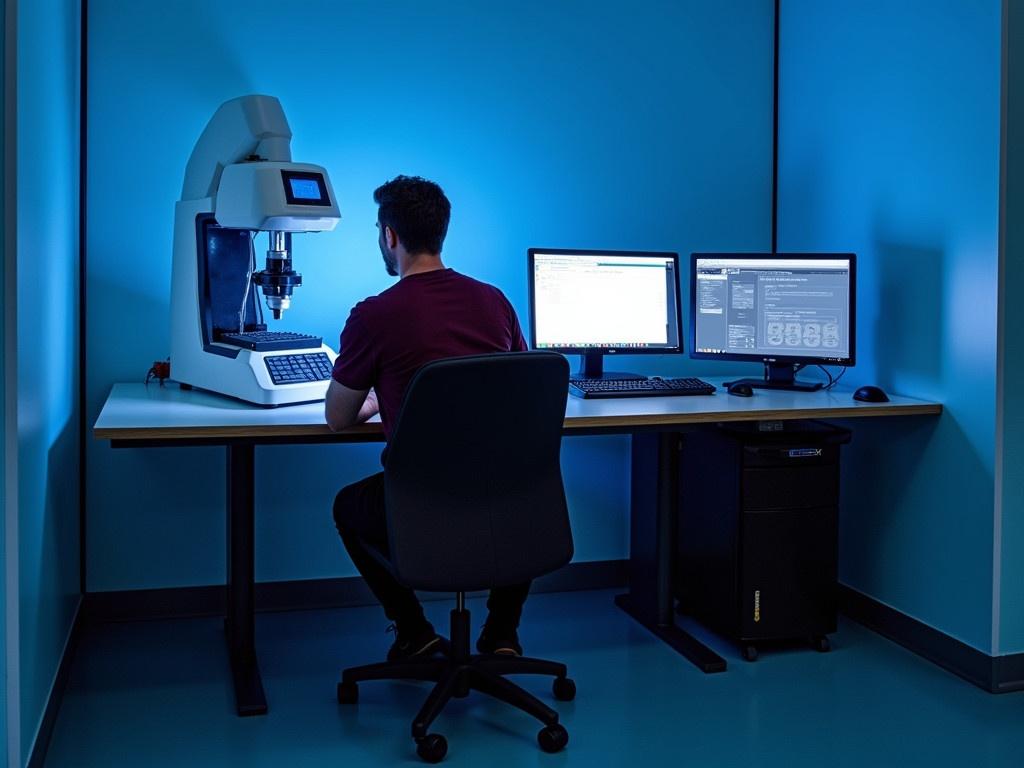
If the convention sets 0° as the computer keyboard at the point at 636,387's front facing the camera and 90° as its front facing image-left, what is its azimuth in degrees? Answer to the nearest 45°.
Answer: approximately 0°

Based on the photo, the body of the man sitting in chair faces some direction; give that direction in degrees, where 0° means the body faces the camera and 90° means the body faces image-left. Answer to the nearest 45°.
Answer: approximately 135°

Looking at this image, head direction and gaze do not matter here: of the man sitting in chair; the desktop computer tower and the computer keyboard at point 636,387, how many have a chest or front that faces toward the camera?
2

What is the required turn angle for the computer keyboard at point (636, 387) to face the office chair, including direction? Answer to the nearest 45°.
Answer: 0° — it already faces it

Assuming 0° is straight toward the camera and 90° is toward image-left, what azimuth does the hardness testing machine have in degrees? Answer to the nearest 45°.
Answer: approximately 315°

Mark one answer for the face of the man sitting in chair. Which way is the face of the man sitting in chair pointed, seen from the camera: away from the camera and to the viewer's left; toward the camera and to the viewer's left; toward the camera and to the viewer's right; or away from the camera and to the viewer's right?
away from the camera and to the viewer's left

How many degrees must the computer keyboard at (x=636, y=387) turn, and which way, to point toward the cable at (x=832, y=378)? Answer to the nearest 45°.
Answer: approximately 135° to its left

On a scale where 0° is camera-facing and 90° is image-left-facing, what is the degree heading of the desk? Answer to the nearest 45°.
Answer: approximately 0°
